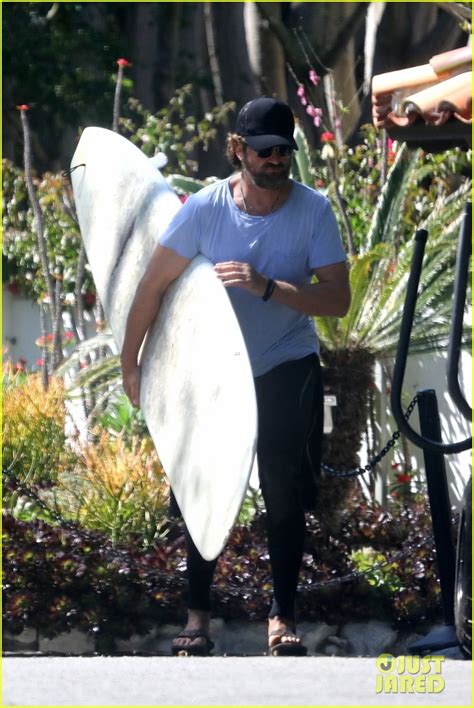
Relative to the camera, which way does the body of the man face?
toward the camera

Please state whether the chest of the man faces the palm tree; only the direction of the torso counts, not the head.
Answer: no

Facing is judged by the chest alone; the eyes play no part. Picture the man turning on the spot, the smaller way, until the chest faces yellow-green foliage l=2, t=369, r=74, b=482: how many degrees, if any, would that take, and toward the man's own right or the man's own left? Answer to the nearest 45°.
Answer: approximately 135° to the man's own right

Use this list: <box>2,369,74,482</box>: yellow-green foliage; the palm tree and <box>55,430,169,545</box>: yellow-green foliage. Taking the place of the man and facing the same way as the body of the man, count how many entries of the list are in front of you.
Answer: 0

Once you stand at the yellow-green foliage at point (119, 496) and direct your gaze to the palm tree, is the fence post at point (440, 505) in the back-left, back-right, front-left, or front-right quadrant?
front-right
